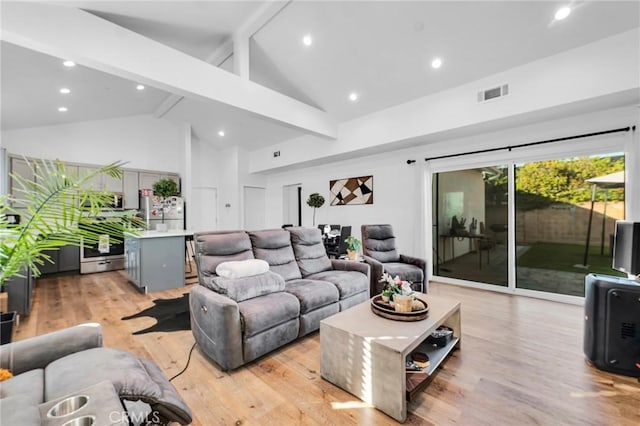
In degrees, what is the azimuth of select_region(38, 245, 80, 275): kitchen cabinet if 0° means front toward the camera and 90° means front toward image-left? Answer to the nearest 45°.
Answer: approximately 0°

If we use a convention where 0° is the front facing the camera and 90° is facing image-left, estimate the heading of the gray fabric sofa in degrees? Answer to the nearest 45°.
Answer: approximately 315°

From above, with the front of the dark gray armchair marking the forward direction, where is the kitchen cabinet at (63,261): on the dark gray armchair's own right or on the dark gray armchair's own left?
on the dark gray armchair's own right

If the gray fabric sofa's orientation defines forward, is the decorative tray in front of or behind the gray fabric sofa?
in front

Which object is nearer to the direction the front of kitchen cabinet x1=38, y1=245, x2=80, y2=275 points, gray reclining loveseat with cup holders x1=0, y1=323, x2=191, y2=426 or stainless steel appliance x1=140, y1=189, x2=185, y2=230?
the gray reclining loveseat with cup holders

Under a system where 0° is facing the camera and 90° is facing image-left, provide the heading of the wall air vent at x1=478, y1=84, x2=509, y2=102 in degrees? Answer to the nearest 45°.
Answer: approximately 45°

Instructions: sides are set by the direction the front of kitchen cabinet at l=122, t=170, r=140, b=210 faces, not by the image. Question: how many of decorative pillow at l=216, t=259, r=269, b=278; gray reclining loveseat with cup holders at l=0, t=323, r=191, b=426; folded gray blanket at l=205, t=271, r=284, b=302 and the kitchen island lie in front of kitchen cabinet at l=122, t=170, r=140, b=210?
4

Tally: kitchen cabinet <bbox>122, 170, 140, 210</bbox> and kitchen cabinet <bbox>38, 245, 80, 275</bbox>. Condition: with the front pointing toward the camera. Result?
2

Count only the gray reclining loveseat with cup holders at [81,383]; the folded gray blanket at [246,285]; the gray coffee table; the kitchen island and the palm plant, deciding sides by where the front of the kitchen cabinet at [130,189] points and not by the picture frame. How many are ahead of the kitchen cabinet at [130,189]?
5

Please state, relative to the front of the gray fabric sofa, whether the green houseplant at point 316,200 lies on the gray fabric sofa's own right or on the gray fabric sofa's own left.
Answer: on the gray fabric sofa's own left

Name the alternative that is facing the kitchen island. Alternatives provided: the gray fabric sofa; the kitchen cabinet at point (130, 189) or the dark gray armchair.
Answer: the kitchen cabinet

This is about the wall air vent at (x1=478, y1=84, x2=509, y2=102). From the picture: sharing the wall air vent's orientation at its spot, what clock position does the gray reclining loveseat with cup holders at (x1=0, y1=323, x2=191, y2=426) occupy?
The gray reclining loveseat with cup holders is roughly at 11 o'clock from the wall air vent.

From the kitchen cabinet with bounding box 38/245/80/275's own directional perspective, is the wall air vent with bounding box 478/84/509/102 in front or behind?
in front

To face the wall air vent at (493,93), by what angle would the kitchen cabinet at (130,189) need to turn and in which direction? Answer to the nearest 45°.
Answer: approximately 45° to its left
